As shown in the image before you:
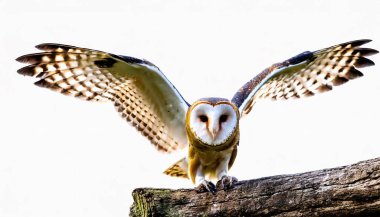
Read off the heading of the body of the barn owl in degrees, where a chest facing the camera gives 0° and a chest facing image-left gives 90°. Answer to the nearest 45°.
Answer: approximately 0°
